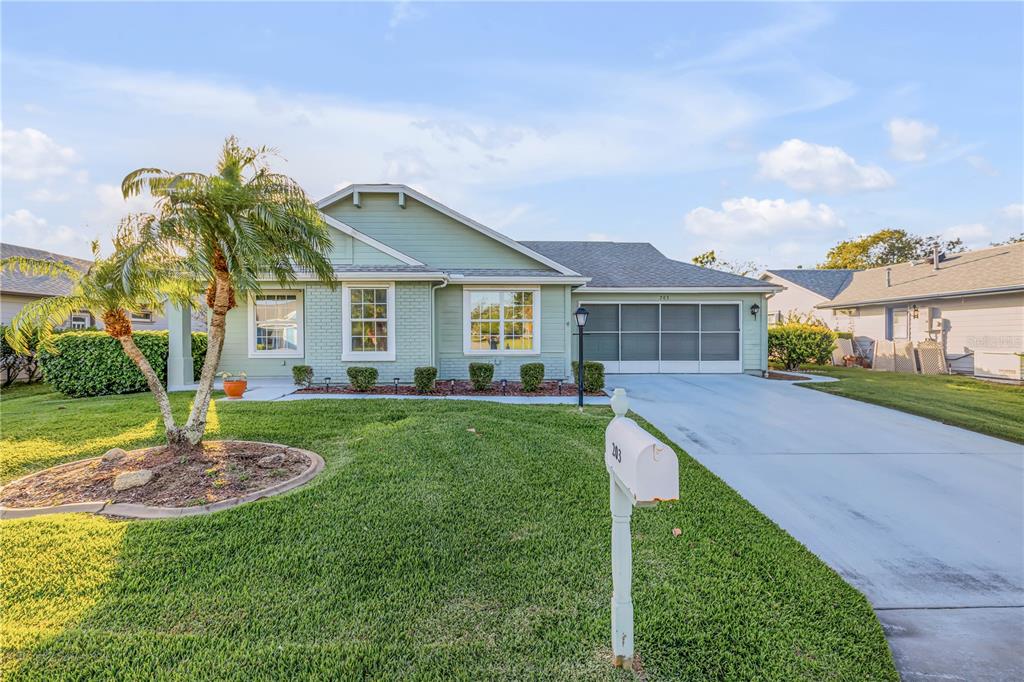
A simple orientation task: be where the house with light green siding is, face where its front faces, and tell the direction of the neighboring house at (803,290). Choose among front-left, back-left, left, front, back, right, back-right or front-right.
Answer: back-left

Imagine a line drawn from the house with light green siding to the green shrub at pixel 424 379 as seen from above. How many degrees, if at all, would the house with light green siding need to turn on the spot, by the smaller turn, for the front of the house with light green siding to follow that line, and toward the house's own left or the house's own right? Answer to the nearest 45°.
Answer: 0° — it already faces it

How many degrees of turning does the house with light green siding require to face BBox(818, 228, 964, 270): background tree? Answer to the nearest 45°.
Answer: approximately 135° to its left

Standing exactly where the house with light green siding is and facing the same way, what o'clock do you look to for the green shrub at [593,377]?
The green shrub is roughly at 10 o'clock from the house with light green siding.

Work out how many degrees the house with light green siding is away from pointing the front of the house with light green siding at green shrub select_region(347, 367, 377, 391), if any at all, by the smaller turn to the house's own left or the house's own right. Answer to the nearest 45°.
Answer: approximately 45° to the house's own right

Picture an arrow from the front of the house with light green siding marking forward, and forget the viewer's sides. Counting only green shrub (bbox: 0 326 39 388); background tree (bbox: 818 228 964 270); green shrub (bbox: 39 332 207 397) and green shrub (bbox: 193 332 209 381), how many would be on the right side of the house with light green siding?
3

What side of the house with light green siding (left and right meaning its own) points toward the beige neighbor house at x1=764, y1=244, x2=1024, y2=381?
left

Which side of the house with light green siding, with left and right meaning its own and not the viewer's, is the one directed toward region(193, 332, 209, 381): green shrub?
right

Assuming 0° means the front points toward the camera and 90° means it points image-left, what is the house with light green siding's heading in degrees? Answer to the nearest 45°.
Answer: approximately 0°

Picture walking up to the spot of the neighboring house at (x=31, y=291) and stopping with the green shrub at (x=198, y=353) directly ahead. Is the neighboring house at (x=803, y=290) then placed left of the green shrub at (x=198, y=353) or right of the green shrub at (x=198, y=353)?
left

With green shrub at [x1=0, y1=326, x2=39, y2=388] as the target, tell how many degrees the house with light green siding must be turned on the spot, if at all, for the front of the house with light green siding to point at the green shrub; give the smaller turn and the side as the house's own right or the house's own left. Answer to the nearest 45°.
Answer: approximately 90° to the house's own right

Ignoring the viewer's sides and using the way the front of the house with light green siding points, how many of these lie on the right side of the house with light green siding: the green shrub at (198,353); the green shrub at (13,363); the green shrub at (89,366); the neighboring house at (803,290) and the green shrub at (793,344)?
3

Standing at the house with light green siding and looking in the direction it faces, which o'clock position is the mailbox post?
The mailbox post is roughly at 12 o'clock from the house with light green siding.

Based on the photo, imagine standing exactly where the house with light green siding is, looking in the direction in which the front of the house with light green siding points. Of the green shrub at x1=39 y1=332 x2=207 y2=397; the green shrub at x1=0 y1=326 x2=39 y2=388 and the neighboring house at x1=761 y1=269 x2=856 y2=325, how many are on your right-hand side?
2

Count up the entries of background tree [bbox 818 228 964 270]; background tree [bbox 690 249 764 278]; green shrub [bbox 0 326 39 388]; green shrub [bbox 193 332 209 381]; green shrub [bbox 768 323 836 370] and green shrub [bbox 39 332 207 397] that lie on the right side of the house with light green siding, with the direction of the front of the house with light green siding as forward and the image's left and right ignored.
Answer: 3
